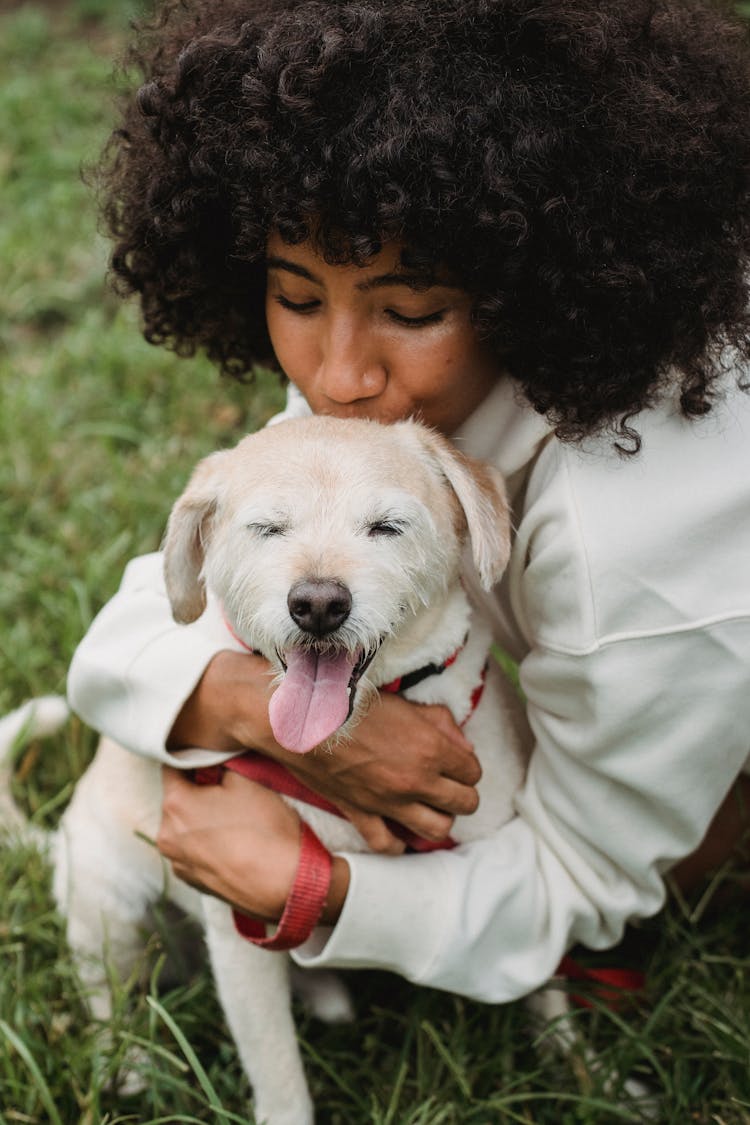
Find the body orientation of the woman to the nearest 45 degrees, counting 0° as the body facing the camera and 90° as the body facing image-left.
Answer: approximately 45°
